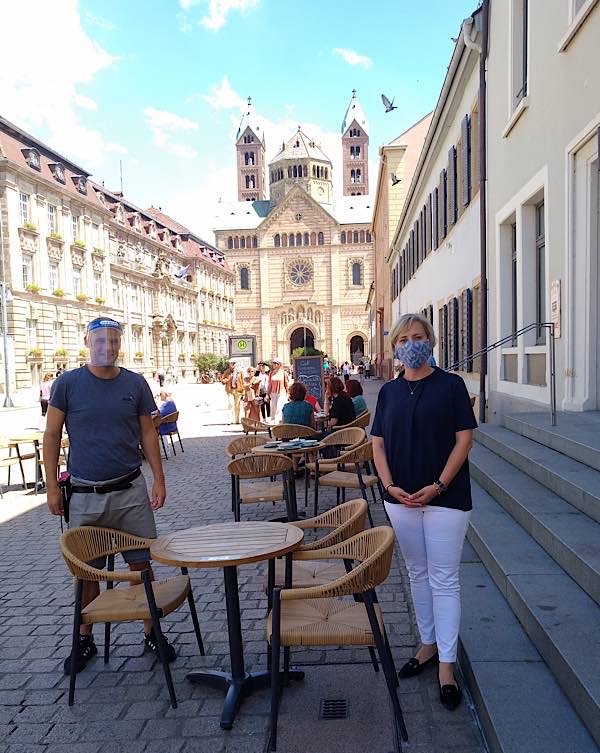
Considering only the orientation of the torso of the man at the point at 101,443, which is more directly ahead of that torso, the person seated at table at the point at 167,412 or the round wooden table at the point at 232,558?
the round wooden table

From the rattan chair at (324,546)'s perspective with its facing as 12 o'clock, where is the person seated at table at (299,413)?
The person seated at table is roughly at 3 o'clock from the rattan chair.

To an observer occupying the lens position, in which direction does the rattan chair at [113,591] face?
facing to the right of the viewer

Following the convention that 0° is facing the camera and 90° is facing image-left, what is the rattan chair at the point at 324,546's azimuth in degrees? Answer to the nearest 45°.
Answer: approximately 90°
